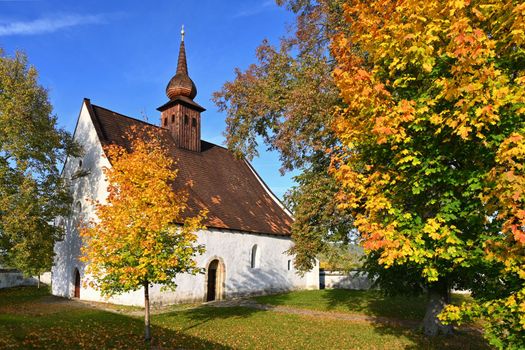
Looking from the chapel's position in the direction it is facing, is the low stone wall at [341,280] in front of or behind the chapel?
behind

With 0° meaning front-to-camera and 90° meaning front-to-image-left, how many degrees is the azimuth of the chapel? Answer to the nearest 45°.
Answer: approximately 45°

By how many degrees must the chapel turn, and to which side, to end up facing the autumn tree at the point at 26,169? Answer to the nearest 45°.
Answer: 0° — it already faces it

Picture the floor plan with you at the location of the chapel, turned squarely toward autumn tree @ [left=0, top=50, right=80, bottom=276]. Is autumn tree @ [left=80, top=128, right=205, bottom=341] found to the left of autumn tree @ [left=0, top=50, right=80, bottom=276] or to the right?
left

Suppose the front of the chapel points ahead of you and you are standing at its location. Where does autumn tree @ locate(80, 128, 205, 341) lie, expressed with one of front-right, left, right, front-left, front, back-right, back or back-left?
front-left

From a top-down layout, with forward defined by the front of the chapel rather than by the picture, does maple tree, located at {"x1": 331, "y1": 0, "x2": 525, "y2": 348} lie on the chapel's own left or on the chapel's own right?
on the chapel's own left
